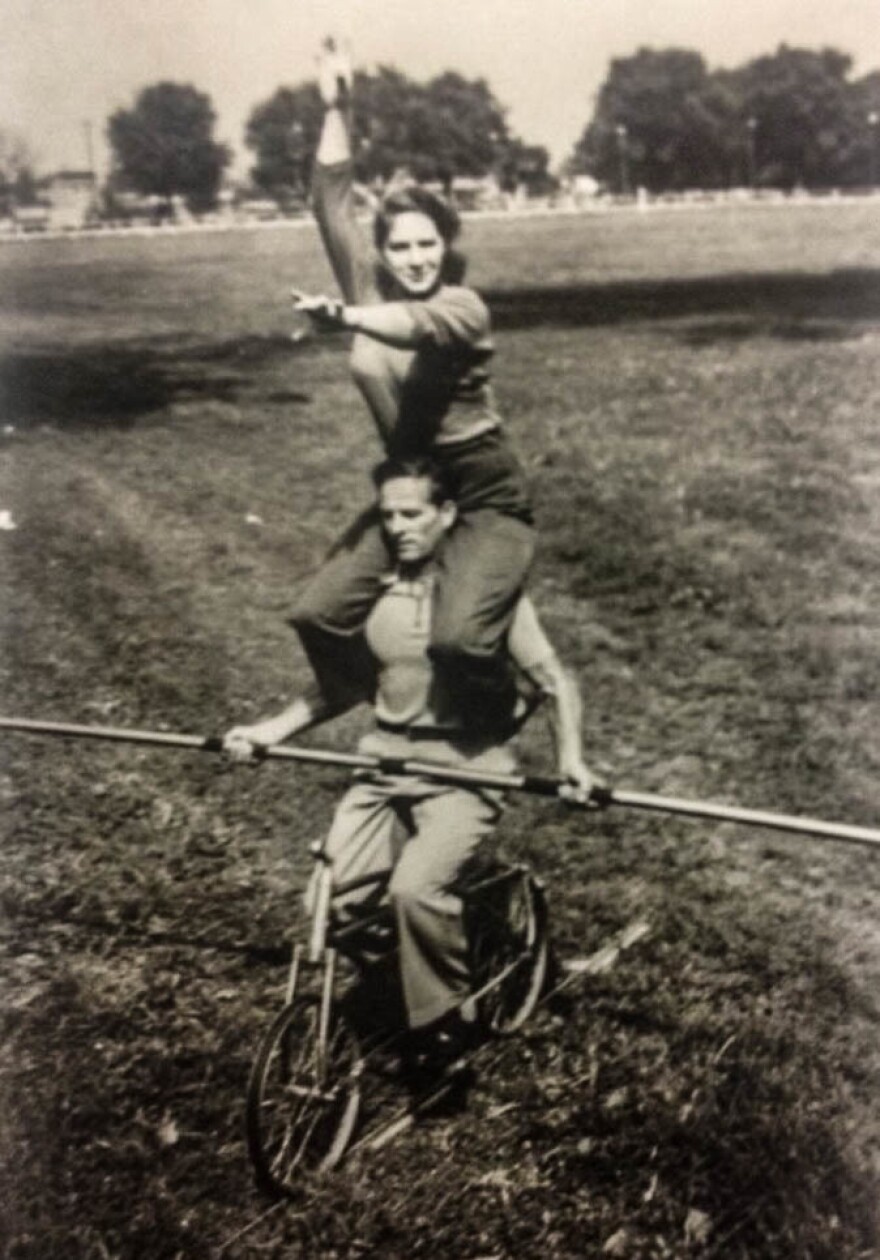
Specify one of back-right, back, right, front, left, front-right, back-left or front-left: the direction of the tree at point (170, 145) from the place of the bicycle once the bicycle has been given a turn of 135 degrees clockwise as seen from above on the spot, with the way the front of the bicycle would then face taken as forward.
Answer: front

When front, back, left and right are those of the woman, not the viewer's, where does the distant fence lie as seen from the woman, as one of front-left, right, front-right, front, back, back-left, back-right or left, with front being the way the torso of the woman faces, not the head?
back-right

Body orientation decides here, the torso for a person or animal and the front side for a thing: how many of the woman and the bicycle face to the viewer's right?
0

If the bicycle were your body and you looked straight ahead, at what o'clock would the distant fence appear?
The distant fence is roughly at 5 o'clock from the bicycle.

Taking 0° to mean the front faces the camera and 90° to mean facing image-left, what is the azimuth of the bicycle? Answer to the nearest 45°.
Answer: approximately 45°

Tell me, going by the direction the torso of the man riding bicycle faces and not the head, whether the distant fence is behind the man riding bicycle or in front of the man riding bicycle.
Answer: behind

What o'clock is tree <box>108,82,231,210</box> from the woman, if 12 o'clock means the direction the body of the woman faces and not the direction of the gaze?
The tree is roughly at 4 o'clock from the woman.

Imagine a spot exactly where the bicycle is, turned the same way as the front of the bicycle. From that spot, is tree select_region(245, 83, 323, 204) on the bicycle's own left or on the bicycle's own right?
on the bicycle's own right

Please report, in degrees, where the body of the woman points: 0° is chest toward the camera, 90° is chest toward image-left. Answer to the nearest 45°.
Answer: approximately 45°

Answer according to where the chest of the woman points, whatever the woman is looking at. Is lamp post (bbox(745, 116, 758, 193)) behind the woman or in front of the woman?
behind

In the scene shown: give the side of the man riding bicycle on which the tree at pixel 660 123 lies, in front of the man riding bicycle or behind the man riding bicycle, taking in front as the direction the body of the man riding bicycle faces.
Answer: behind

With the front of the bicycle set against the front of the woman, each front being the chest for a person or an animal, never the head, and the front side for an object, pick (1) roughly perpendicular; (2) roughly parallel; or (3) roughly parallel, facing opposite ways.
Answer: roughly parallel

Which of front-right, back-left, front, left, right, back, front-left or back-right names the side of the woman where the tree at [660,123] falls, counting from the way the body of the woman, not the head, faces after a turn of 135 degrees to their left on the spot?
left
